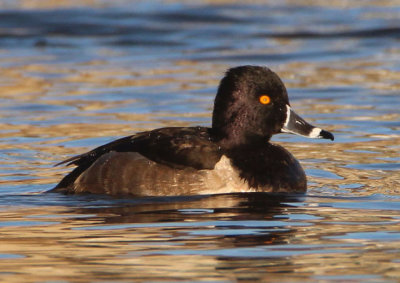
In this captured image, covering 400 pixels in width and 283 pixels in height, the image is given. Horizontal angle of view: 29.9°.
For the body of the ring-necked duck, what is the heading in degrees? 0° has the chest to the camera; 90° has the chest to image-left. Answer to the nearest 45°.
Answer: approximately 270°
